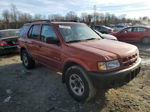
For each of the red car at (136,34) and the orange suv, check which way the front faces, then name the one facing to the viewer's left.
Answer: the red car

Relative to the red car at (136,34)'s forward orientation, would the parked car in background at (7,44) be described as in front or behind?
in front

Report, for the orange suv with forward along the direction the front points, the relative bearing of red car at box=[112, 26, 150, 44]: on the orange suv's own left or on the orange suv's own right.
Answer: on the orange suv's own left

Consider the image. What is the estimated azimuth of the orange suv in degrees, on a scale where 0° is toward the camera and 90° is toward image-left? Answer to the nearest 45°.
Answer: approximately 315°

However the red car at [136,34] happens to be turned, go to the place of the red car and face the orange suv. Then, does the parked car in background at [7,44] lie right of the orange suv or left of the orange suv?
right

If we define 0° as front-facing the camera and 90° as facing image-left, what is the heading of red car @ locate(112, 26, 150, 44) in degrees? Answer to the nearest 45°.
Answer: approximately 90°

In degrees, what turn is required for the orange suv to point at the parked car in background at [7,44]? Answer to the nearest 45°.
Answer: approximately 180°

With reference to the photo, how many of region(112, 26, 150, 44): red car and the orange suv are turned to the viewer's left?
1
